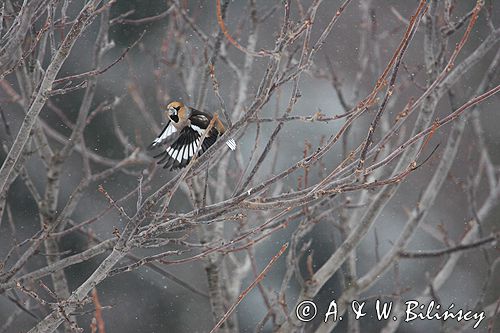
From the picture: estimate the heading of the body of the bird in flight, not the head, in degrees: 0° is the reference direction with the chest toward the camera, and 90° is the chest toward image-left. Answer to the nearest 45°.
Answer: approximately 45°
